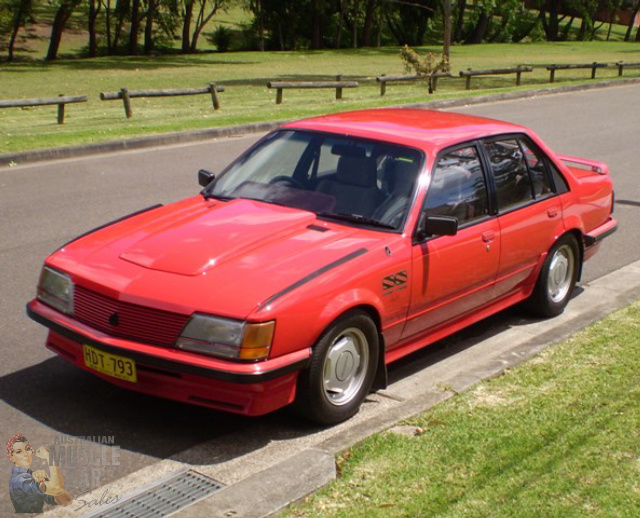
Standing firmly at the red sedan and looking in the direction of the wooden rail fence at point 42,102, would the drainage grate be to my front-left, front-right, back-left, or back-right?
back-left

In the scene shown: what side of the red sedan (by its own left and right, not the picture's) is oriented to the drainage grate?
front

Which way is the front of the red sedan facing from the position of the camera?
facing the viewer and to the left of the viewer

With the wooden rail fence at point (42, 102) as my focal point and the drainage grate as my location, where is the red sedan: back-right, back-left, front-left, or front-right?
front-right

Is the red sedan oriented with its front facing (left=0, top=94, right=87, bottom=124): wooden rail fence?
no

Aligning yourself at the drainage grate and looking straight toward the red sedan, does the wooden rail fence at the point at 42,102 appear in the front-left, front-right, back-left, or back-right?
front-left

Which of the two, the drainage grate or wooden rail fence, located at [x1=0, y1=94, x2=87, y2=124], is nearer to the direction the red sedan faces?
the drainage grate
